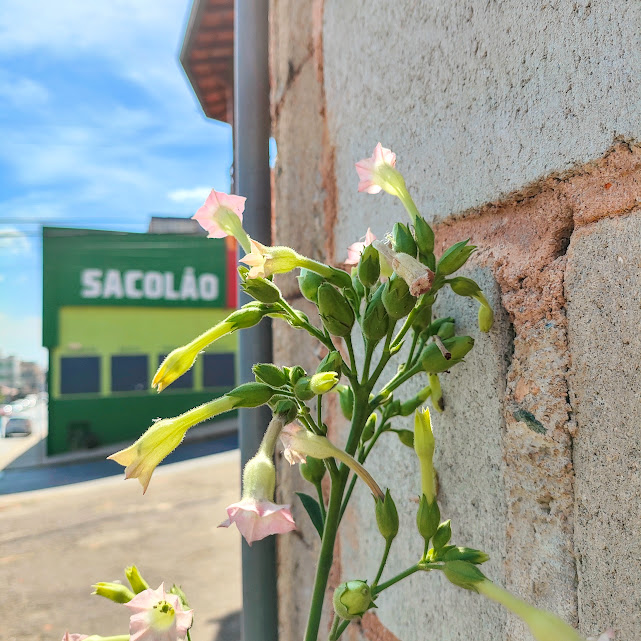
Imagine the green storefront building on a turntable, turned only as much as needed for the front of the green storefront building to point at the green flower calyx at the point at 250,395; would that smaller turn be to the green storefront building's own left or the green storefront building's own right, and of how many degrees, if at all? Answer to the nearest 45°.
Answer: approximately 45° to the green storefront building's own right

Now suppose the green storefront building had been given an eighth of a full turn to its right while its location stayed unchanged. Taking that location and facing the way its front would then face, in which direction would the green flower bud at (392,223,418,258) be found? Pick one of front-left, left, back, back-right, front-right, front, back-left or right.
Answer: front

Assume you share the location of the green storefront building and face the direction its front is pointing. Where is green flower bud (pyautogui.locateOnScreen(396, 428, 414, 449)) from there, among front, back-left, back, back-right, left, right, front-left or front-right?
front-right

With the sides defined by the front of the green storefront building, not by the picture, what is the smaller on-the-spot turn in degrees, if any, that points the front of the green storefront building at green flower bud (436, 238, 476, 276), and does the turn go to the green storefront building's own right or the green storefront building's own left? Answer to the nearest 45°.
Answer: approximately 45° to the green storefront building's own right

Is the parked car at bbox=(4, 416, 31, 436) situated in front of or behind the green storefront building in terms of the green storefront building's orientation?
behind

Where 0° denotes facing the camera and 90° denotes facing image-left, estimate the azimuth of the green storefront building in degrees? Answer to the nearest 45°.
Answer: approximately 315°

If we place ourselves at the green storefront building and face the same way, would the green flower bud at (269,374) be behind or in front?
in front

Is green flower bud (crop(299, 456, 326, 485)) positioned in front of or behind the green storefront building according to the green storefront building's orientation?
in front

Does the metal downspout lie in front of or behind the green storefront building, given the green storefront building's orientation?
in front

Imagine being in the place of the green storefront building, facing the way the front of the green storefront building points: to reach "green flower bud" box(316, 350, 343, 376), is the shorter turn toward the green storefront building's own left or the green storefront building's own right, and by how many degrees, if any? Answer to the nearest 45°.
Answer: approximately 45° to the green storefront building's own right

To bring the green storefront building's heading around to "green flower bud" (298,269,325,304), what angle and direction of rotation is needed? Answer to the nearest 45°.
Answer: approximately 45° to its right

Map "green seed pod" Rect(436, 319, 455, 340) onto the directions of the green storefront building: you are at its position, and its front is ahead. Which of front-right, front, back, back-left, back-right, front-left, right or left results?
front-right
